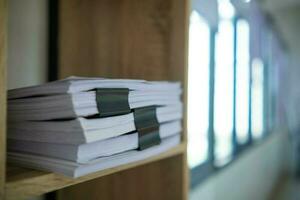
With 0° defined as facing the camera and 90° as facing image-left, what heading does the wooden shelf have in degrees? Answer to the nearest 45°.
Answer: approximately 315°
